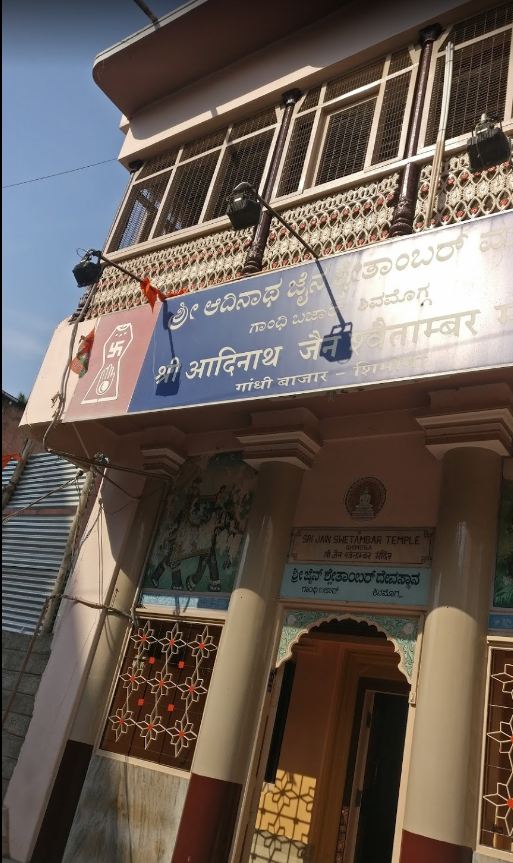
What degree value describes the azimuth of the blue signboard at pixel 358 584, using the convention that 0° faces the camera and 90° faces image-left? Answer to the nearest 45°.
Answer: approximately 0°

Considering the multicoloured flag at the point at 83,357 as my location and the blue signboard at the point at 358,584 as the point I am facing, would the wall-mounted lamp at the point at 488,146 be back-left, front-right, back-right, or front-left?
front-right

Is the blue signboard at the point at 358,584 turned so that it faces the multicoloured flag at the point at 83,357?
no
